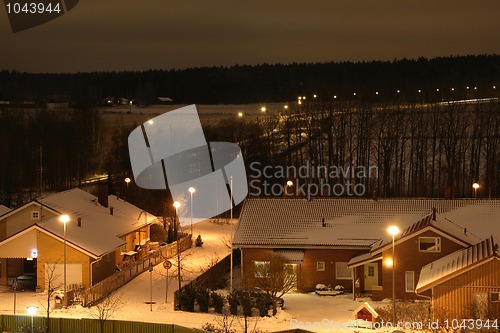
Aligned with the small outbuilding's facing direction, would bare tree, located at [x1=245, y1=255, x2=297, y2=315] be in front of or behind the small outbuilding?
behind

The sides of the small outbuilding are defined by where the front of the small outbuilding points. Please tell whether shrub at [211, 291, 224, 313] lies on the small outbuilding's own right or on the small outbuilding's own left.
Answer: on the small outbuilding's own right

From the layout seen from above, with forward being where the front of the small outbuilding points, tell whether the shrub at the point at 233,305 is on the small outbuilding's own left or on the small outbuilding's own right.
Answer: on the small outbuilding's own right

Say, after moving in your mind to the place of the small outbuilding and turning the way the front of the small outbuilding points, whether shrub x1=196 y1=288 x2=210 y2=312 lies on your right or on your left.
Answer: on your right

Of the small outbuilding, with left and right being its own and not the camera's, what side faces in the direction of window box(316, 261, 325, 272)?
back

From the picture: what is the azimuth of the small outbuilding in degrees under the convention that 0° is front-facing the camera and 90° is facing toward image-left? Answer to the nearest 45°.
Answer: approximately 0°
